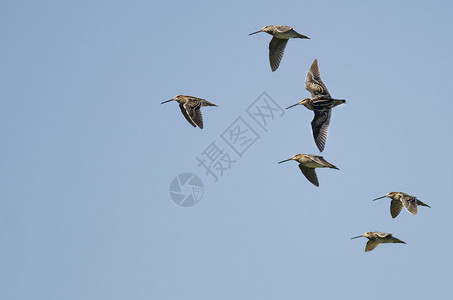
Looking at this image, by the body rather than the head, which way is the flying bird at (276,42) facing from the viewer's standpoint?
to the viewer's left

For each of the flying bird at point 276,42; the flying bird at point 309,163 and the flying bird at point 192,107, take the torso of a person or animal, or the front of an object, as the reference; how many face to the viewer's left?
3

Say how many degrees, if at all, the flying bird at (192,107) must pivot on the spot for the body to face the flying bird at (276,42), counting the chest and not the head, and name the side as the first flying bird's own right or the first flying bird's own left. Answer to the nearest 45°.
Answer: approximately 135° to the first flying bird's own right

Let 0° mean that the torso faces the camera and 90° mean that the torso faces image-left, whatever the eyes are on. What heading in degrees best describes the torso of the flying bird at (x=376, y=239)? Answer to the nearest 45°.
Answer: approximately 90°

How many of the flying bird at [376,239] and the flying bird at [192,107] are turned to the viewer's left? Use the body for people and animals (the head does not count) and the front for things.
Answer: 2

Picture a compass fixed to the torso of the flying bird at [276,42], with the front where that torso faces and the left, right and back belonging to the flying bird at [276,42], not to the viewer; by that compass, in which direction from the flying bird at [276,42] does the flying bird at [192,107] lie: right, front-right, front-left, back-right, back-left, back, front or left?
front-left

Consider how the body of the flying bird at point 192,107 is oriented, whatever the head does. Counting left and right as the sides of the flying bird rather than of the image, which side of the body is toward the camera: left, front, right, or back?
left

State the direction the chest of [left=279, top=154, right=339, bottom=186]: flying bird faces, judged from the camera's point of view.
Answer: to the viewer's left
